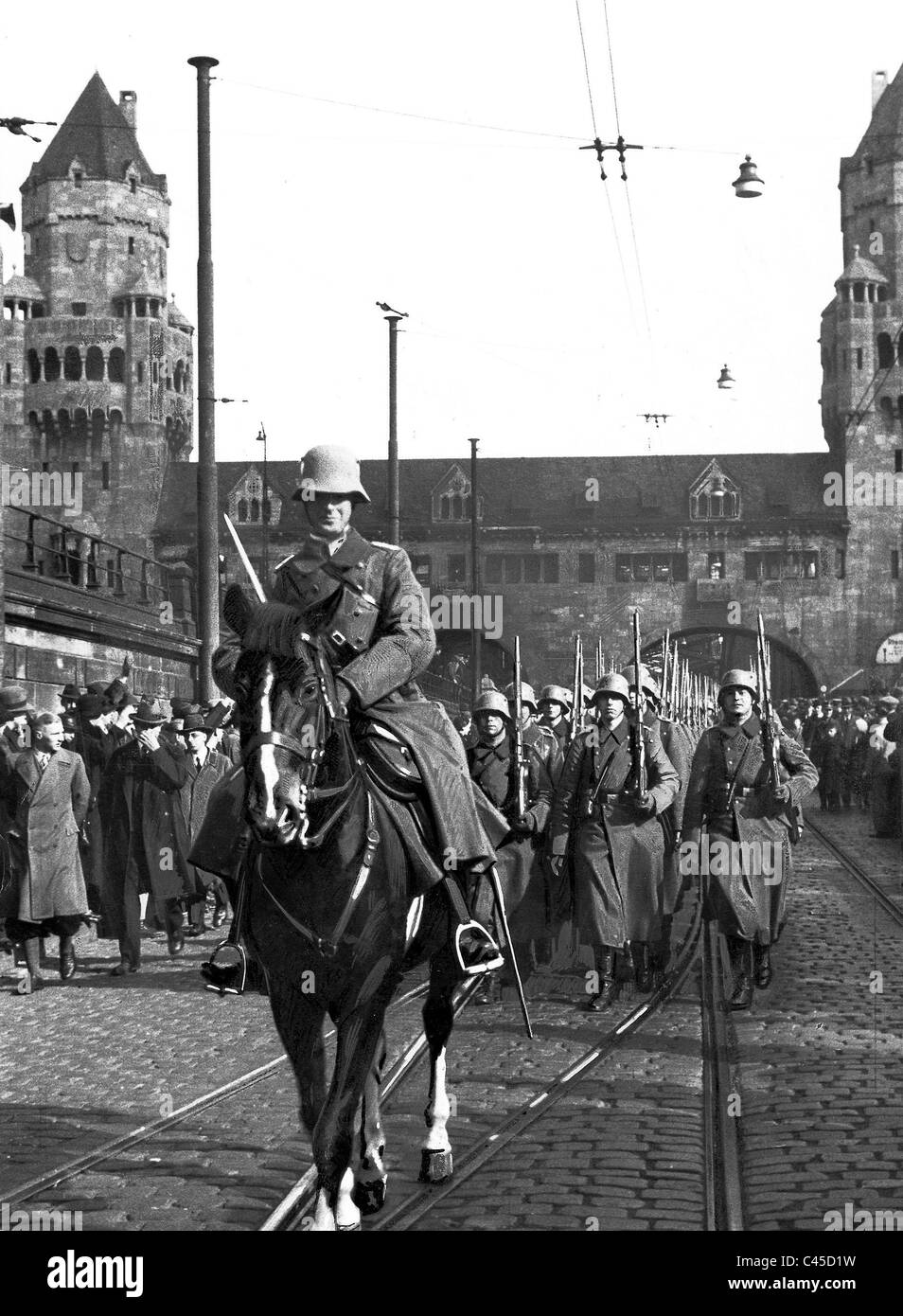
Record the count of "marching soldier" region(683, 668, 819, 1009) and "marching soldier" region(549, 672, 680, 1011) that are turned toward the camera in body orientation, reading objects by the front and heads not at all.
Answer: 2

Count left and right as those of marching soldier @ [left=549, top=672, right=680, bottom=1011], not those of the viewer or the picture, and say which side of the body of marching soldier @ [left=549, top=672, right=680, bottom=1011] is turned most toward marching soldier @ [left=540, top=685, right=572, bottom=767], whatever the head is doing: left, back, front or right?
back

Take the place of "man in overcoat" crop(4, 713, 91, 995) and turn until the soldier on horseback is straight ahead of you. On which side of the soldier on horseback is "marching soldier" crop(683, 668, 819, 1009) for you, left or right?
left

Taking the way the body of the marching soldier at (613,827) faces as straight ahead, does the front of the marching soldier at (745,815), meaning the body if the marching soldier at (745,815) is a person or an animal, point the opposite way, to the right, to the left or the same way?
the same way

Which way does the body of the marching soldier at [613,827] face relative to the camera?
toward the camera

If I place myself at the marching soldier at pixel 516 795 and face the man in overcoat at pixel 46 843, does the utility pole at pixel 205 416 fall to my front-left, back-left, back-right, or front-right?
front-right

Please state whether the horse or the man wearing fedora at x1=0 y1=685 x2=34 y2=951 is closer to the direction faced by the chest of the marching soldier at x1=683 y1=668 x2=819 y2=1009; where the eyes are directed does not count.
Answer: the horse

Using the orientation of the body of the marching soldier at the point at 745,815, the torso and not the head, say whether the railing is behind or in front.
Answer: behind

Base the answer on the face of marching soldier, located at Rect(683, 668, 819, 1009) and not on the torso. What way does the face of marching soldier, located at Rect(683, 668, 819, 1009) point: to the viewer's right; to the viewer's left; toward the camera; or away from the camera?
toward the camera

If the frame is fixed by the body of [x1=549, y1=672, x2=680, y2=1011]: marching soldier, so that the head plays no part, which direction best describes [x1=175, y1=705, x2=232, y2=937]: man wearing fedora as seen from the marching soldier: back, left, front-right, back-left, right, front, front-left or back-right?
back-right

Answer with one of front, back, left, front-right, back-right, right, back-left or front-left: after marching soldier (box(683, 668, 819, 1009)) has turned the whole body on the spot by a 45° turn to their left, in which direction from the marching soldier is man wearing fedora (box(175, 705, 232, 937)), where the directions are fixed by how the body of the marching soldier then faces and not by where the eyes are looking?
back

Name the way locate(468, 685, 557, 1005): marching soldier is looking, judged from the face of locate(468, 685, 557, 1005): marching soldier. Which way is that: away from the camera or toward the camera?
toward the camera

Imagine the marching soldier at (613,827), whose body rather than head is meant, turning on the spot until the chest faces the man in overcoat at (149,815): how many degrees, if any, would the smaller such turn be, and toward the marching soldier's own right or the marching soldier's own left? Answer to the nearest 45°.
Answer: approximately 135° to the marching soldier's own right

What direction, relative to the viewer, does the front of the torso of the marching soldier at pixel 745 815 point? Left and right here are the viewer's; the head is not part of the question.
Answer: facing the viewer

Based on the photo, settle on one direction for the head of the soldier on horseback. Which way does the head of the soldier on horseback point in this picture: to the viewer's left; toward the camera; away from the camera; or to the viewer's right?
toward the camera

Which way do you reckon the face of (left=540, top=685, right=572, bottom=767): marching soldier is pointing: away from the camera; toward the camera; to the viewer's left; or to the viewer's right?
toward the camera

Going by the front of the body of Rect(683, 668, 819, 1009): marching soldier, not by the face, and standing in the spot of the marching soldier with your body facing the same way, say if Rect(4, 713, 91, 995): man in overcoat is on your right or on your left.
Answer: on your right

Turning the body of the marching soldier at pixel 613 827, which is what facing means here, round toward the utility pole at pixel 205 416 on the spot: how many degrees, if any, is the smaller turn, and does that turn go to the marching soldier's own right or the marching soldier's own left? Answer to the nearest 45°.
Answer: approximately 135° to the marching soldier's own right
